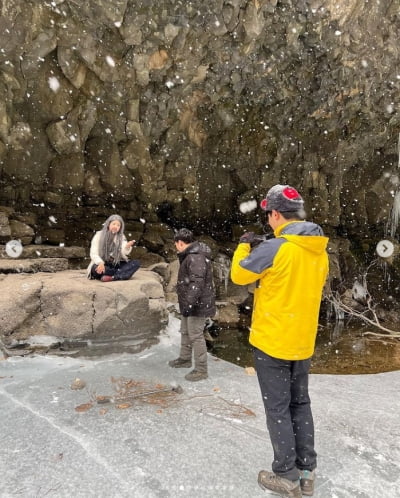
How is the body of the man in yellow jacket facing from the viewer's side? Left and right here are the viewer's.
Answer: facing away from the viewer and to the left of the viewer

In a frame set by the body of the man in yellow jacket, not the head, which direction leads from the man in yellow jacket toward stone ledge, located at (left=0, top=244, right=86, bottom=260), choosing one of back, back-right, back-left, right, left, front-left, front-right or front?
front

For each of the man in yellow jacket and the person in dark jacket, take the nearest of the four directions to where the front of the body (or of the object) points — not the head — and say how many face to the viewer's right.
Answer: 0

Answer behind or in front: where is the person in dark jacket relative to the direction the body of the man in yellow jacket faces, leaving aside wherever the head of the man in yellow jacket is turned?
in front

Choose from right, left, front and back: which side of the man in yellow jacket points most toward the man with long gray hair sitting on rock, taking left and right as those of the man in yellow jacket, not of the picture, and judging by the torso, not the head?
front

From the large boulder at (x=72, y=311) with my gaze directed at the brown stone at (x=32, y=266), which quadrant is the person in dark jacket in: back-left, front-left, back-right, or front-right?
back-right

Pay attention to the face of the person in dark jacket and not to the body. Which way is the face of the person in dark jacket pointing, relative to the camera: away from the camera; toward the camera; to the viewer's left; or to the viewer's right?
to the viewer's left

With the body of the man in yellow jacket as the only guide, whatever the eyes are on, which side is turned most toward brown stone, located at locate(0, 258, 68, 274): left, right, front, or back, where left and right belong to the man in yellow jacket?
front

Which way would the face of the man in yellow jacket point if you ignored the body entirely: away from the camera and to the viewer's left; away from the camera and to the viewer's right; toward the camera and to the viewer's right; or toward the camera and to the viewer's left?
away from the camera and to the viewer's left

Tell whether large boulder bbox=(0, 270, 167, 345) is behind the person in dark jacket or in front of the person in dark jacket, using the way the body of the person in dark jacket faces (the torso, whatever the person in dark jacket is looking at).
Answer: in front
